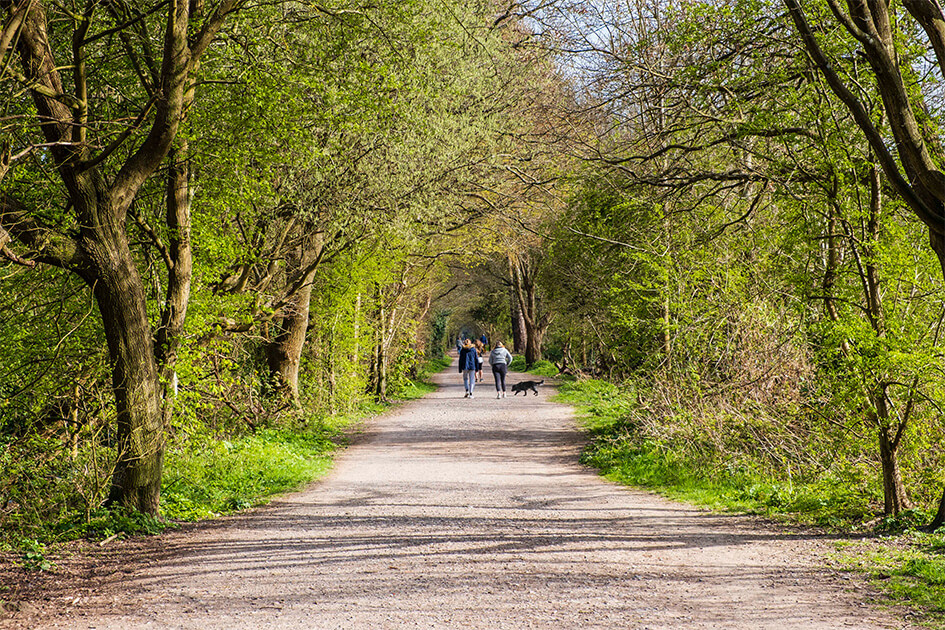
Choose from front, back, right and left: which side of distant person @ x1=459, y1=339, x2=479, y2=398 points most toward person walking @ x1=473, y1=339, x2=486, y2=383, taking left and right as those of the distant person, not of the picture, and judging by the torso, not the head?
front

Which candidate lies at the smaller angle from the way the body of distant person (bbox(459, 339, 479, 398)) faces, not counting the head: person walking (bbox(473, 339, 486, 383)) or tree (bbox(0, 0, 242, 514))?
the person walking

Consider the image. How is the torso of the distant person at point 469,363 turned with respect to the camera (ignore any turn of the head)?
away from the camera

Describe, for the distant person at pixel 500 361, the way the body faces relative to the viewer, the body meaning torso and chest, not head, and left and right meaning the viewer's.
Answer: facing away from the viewer

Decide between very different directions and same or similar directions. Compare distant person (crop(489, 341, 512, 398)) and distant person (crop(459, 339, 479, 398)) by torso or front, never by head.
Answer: same or similar directions

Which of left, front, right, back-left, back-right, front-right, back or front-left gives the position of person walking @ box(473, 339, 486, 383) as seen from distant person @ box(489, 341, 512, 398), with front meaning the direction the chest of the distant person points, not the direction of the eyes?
front

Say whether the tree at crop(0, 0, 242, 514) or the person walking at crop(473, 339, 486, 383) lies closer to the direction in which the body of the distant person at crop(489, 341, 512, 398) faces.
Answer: the person walking

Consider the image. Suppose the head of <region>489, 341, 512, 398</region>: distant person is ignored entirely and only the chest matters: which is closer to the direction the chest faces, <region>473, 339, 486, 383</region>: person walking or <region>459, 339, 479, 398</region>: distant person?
the person walking

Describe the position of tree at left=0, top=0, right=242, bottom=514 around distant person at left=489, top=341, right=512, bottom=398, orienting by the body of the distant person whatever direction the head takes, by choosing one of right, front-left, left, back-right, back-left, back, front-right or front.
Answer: back

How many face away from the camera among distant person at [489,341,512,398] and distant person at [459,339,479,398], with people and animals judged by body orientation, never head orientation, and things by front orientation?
2

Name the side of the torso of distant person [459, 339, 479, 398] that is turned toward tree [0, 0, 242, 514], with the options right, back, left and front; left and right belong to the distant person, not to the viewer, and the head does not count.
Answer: back

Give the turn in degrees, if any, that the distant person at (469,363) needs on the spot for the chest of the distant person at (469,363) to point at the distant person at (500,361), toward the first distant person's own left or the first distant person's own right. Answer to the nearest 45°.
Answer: approximately 135° to the first distant person's own right
